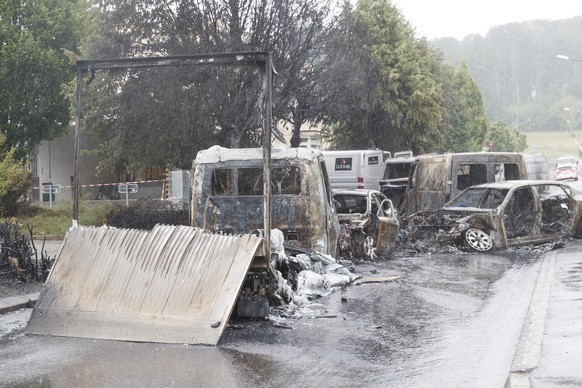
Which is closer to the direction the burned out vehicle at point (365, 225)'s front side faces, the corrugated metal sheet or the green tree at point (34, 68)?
the corrugated metal sheet

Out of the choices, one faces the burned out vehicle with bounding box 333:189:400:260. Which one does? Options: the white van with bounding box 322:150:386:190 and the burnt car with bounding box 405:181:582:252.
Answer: the burnt car

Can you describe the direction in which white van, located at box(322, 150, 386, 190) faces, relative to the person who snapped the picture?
facing away from the viewer and to the left of the viewer

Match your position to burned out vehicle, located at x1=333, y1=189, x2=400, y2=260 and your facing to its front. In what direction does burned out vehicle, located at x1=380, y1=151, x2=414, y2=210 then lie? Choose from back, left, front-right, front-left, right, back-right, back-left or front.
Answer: back-right

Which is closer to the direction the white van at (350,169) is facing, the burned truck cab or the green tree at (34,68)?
the green tree

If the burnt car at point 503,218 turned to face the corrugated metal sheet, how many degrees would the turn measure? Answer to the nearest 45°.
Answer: approximately 45° to its left

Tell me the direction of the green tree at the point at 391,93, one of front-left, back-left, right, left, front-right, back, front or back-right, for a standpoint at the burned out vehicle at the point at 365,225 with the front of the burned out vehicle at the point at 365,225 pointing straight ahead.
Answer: back-right

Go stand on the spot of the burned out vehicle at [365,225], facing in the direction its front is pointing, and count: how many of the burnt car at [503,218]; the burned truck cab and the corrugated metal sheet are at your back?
1

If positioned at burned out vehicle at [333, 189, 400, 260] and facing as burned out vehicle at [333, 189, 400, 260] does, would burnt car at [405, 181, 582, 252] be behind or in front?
behind

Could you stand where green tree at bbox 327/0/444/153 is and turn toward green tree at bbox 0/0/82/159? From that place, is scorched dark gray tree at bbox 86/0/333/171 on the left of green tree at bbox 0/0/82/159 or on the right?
left

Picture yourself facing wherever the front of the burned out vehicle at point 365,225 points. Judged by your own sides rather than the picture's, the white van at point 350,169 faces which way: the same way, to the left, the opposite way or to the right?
to the right
